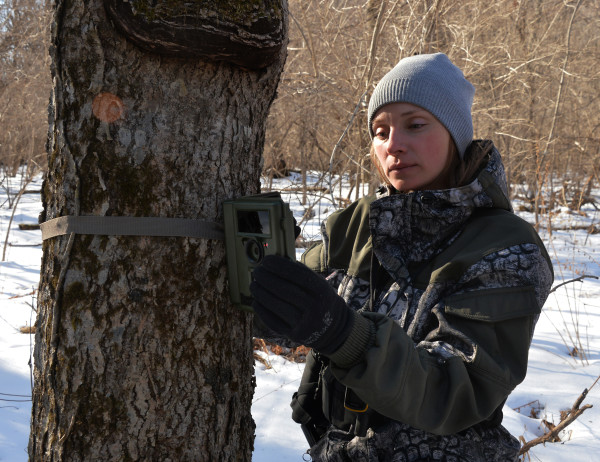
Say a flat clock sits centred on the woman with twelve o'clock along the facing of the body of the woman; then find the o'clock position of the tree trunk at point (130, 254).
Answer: The tree trunk is roughly at 1 o'clock from the woman.

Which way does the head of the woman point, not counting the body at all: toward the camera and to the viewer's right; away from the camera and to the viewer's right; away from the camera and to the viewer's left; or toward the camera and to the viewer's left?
toward the camera and to the viewer's left

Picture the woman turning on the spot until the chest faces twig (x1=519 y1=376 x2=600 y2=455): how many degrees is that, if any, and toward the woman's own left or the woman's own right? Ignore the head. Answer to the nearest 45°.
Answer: approximately 180°

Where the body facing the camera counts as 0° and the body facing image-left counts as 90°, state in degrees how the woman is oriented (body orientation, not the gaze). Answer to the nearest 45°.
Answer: approximately 45°

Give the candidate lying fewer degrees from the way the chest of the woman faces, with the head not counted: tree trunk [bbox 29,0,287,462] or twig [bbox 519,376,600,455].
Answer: the tree trunk
